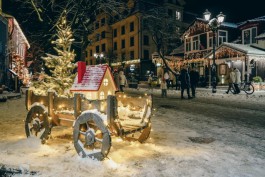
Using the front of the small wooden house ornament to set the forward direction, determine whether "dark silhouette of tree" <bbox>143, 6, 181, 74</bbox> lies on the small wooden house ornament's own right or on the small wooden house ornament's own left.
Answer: on the small wooden house ornament's own left

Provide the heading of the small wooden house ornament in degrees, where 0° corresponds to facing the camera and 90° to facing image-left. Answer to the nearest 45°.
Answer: approximately 315°

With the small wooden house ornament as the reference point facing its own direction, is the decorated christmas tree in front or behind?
behind

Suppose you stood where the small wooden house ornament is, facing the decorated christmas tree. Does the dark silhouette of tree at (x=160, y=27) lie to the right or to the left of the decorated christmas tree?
right
